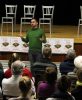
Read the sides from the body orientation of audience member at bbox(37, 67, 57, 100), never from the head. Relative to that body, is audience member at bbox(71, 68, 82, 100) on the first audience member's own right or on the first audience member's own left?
on the first audience member's own right

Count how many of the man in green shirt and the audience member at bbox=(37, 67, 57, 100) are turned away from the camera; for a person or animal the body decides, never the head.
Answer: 1

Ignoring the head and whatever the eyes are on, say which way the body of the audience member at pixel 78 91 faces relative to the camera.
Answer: away from the camera

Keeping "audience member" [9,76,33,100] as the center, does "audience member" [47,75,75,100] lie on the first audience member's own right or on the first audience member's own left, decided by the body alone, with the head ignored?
on the first audience member's own right

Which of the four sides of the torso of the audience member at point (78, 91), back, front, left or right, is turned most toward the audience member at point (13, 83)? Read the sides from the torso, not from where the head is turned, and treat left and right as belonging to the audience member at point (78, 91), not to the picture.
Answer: left

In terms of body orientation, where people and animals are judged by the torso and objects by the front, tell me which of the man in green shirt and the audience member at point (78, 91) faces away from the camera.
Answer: the audience member

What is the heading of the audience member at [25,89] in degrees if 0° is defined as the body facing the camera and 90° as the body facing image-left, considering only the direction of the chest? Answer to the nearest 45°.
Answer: approximately 180°

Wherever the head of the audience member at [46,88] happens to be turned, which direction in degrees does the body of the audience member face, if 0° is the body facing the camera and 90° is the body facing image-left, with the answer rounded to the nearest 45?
approximately 180°

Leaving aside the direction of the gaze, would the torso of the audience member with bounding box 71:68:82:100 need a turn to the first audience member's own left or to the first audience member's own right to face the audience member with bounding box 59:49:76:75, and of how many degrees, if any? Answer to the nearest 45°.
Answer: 0° — they already face them

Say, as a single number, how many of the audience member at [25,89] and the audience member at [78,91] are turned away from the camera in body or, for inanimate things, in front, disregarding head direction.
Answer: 2
